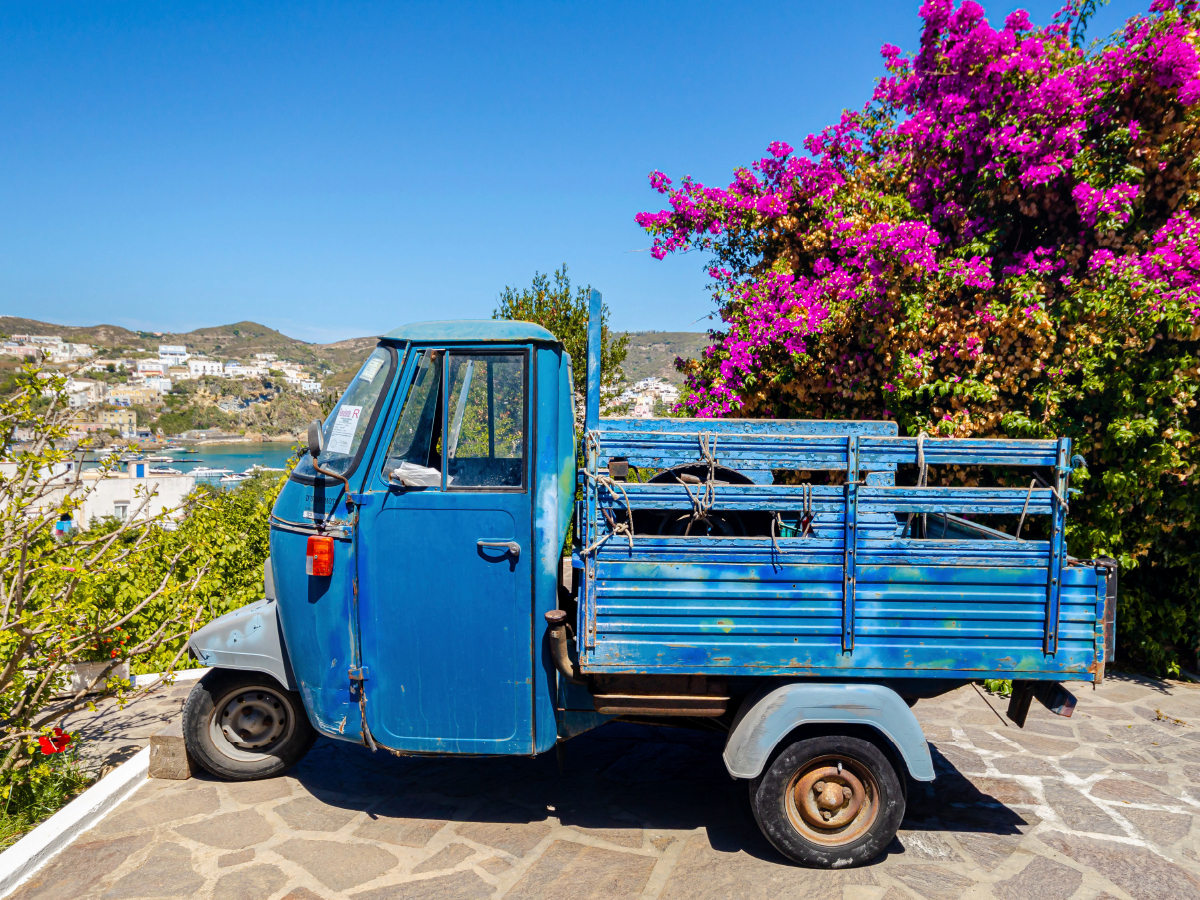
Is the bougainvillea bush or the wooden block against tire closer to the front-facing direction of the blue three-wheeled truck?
the wooden block against tire

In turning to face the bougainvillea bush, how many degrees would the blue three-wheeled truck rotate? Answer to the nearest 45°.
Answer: approximately 135° to its right

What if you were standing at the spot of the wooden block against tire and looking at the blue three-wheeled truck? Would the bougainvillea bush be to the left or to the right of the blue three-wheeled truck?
left

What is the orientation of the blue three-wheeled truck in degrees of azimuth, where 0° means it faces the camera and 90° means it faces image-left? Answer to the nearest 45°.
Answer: approximately 90°

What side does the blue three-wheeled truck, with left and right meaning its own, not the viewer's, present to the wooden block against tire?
front
